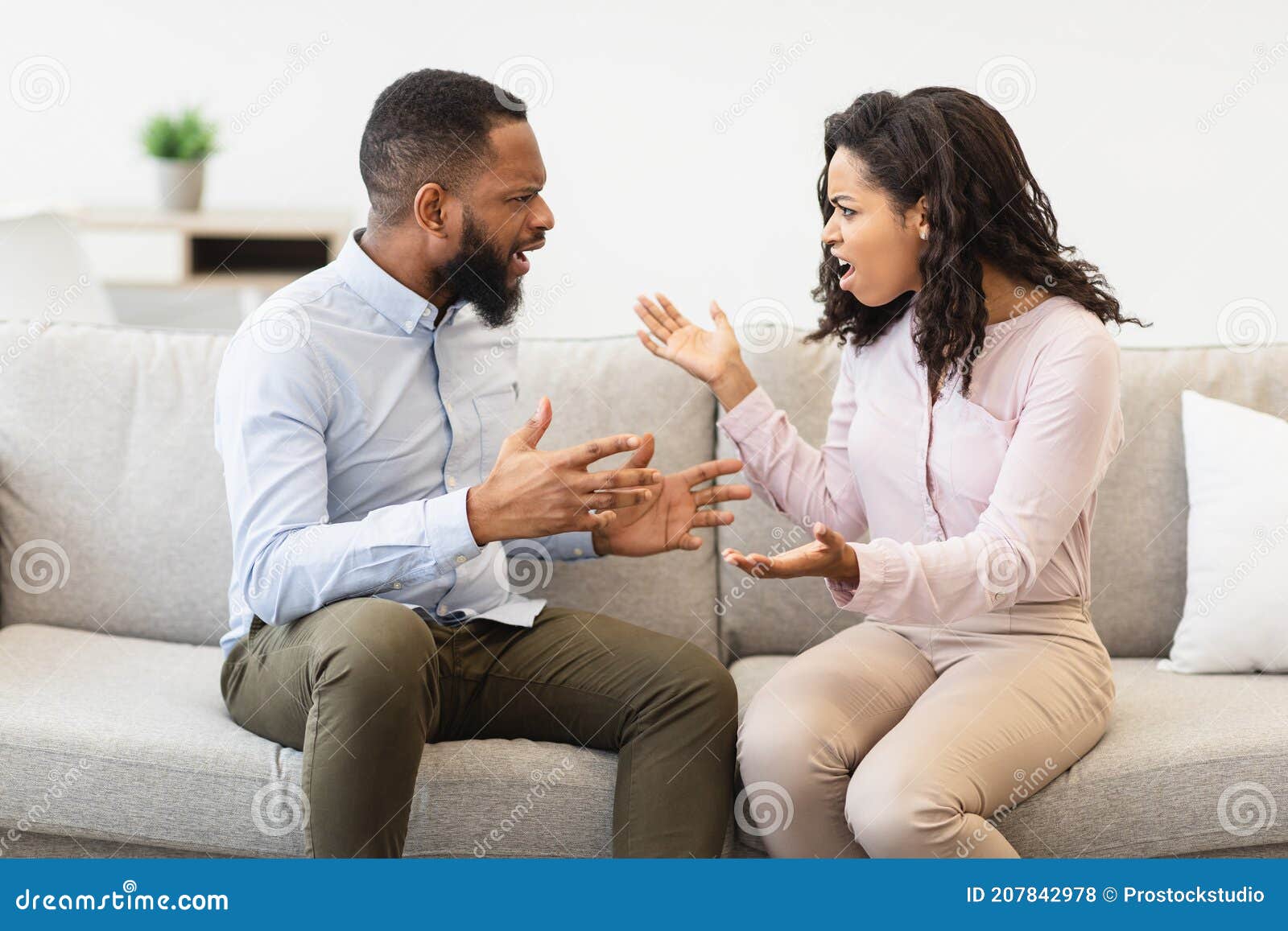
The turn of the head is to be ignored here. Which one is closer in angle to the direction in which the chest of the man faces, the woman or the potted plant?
the woman

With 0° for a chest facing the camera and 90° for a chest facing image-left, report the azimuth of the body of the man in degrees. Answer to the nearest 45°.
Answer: approximately 315°

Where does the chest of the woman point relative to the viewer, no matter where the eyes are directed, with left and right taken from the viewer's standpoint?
facing the viewer and to the left of the viewer

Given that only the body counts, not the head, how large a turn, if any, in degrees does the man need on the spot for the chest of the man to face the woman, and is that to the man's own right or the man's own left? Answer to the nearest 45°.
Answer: approximately 45° to the man's own left

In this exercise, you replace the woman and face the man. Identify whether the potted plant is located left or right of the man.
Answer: right

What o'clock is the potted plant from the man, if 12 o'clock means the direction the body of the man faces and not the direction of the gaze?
The potted plant is roughly at 7 o'clock from the man.

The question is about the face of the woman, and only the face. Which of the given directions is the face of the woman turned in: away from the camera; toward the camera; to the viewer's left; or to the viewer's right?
to the viewer's left

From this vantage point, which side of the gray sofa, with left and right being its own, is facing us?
front

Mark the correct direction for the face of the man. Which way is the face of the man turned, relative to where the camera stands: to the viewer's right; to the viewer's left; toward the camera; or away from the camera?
to the viewer's right

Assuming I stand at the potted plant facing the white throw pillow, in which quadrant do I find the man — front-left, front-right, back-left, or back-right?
front-right

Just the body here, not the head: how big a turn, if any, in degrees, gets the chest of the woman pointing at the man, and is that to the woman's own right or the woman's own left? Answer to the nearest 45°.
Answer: approximately 45° to the woman's own right

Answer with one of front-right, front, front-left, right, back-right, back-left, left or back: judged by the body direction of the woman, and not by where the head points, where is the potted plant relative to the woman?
right
